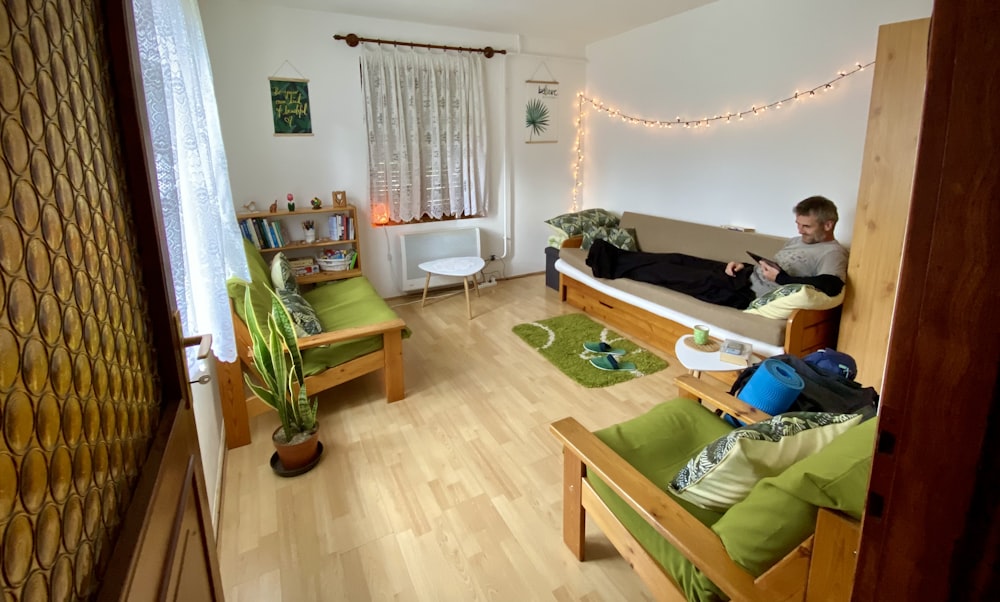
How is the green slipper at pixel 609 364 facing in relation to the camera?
to the viewer's left

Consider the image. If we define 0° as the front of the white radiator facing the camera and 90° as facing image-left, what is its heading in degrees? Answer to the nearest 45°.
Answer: approximately 0°

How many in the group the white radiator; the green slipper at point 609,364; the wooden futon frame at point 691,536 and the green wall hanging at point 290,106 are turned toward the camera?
2

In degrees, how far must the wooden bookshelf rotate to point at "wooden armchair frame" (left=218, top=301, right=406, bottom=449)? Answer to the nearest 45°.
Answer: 0° — it already faces it

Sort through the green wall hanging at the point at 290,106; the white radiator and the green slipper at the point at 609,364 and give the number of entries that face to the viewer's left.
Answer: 1

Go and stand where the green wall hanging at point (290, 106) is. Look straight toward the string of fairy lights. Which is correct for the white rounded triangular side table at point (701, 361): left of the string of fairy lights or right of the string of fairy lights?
right

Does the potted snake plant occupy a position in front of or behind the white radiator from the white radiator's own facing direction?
in front

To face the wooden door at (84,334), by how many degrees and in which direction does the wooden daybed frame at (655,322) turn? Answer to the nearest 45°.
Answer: approximately 45° to its left

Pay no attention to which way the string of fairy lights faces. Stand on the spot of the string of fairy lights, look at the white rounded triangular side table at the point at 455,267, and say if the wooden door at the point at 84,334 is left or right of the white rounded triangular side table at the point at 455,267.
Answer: left

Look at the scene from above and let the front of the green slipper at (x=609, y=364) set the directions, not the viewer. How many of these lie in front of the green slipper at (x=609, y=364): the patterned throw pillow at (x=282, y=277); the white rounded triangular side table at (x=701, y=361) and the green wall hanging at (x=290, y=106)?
2

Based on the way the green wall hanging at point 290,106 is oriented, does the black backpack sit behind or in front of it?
in front

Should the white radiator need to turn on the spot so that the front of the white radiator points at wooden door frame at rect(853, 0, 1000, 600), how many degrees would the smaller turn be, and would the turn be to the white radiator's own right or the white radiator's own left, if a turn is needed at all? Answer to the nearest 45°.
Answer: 0° — it already faces it

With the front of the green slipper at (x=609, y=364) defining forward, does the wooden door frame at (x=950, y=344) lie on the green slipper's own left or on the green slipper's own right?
on the green slipper's own left

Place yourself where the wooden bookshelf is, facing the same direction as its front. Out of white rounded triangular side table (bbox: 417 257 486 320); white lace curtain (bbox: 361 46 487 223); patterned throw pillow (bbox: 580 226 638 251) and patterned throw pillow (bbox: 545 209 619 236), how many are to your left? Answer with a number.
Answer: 4
